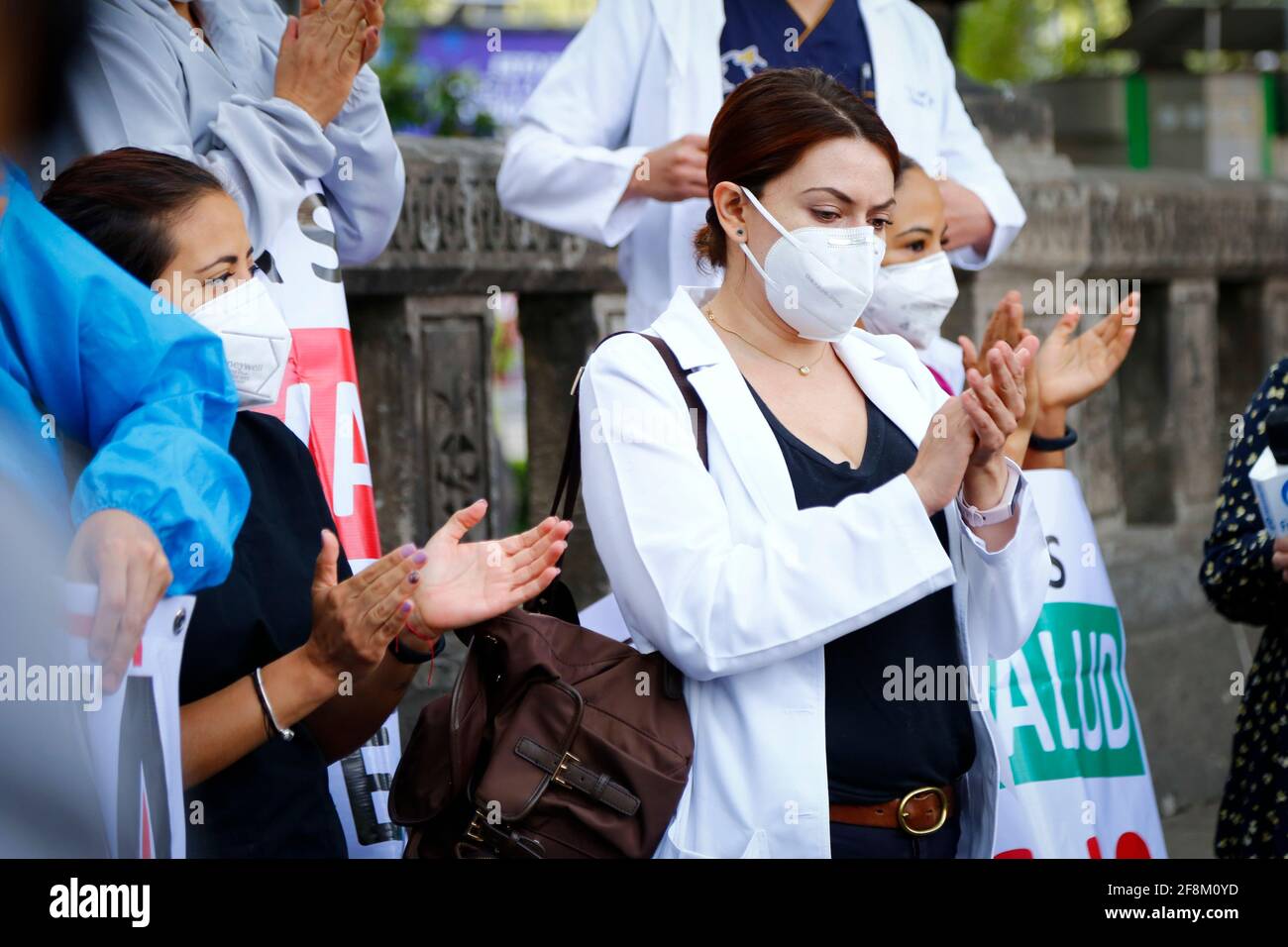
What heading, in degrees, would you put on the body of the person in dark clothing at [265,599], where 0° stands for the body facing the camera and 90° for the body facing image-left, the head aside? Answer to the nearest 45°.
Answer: approximately 315°

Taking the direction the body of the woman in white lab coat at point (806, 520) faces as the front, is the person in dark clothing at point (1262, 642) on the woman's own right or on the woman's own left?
on the woman's own left

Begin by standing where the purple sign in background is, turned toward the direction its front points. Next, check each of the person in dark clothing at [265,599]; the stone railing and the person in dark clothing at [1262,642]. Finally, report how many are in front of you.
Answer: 3

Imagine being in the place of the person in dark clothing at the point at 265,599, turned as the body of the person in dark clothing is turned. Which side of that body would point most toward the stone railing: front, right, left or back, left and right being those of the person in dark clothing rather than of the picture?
left

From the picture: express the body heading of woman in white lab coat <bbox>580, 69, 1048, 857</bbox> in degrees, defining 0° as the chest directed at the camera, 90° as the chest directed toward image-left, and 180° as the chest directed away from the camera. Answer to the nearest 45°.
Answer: approximately 315°

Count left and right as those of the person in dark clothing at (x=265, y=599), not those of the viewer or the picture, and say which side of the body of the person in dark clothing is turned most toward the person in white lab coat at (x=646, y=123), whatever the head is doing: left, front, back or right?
left
